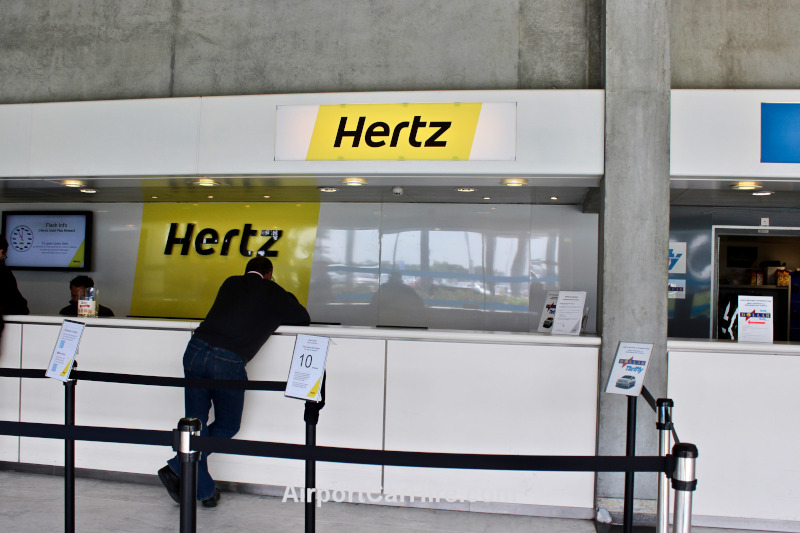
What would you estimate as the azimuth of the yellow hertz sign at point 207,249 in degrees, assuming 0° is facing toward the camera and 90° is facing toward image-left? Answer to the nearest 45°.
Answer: approximately 0°

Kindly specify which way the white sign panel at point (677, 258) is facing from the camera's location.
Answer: facing the viewer

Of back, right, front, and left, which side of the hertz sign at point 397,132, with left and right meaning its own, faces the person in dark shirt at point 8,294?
right

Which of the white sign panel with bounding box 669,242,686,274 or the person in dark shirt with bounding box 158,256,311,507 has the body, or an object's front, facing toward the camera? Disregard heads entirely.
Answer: the white sign panel

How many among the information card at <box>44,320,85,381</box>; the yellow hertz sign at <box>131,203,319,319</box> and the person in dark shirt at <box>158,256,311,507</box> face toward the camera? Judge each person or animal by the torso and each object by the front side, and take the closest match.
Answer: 2

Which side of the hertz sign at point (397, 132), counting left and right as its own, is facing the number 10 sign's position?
front

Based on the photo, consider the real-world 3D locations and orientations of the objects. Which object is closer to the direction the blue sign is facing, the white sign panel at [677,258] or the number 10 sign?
the number 10 sign

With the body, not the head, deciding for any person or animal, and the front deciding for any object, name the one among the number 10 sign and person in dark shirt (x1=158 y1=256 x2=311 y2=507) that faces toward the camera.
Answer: the number 10 sign

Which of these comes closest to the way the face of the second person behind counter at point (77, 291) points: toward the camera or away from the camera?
toward the camera

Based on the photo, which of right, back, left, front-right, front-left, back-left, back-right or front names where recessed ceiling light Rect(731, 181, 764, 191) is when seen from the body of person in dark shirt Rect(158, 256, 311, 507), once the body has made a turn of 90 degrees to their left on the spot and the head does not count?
back-right

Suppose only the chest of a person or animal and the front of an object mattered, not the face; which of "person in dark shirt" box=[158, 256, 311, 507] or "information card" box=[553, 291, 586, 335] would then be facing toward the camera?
the information card

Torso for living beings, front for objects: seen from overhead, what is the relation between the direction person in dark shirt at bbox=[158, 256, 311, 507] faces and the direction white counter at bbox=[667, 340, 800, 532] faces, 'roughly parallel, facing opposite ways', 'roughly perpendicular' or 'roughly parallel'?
roughly parallel, facing opposite ways

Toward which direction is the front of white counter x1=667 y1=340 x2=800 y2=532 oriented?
toward the camera

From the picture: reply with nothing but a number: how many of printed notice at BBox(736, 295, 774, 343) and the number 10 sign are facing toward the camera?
2

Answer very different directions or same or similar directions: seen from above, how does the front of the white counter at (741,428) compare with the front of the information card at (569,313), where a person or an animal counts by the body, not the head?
same or similar directions

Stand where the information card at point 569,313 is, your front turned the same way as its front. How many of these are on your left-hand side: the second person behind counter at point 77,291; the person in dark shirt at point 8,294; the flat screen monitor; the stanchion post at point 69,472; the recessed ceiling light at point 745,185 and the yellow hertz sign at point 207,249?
1

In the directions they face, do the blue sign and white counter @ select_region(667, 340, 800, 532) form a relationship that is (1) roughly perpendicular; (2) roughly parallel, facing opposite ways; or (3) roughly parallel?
roughly parallel
